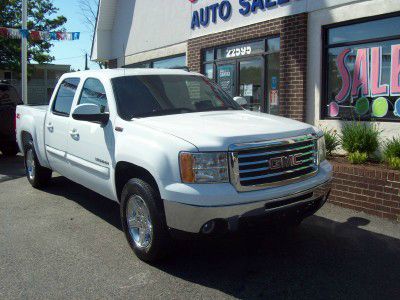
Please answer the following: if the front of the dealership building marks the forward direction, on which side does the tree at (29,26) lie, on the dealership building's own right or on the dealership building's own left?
on the dealership building's own right

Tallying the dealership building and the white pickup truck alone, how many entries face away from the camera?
0

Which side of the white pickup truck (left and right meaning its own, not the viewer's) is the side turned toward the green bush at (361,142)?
left

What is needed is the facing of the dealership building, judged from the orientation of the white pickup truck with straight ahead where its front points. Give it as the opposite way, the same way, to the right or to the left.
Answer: to the right

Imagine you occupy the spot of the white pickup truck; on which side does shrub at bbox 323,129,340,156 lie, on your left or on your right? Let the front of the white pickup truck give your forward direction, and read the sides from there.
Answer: on your left

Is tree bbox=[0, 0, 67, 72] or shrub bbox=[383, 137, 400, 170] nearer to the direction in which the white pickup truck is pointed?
the shrub

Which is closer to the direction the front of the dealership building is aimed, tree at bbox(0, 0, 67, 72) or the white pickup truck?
the white pickup truck

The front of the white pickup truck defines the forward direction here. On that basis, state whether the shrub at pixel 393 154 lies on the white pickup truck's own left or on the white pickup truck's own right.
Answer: on the white pickup truck's own left

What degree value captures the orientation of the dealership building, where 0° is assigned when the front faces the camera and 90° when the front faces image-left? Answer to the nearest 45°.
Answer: approximately 45°

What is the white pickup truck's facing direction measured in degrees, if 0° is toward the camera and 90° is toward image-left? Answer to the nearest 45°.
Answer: approximately 315°
